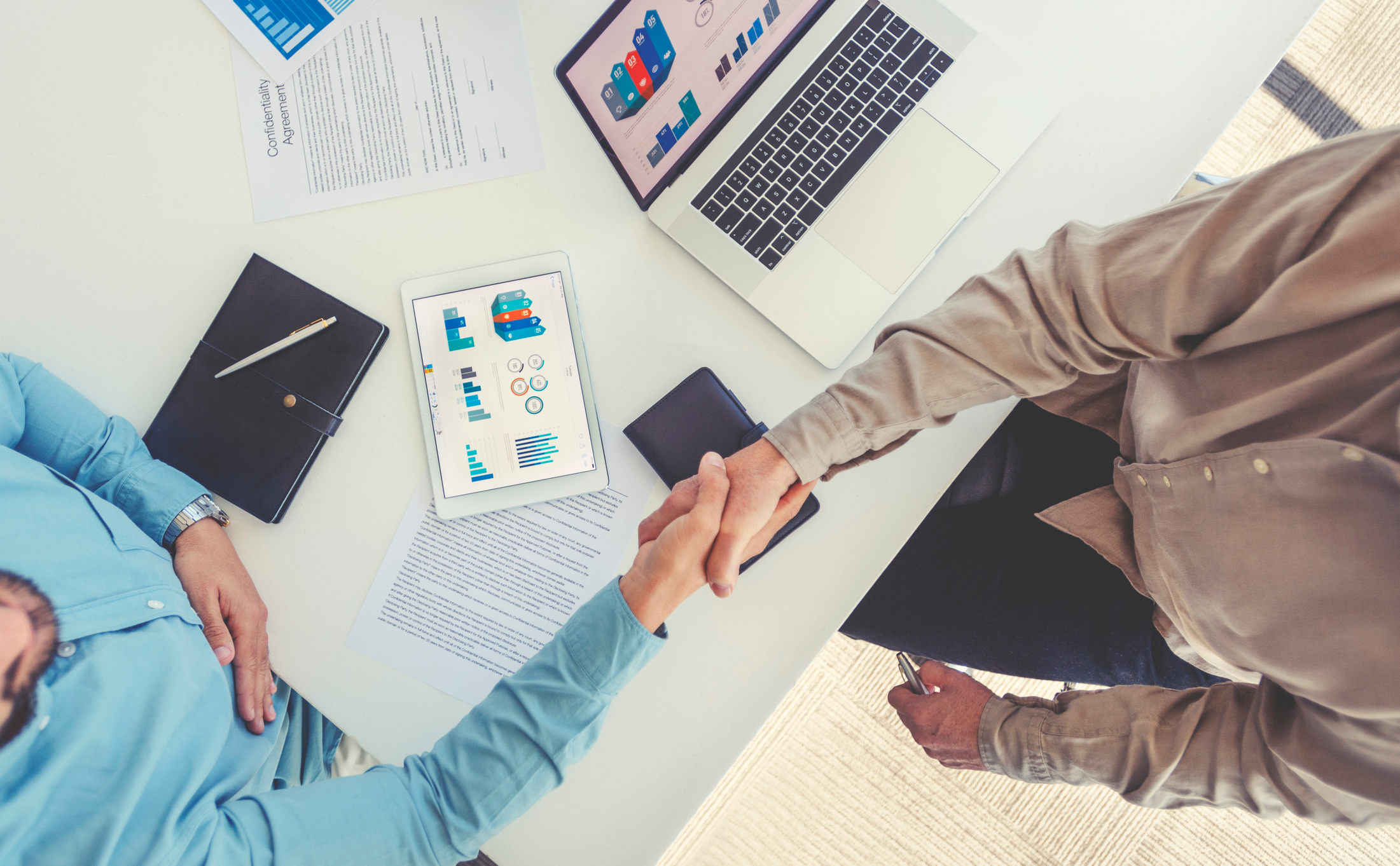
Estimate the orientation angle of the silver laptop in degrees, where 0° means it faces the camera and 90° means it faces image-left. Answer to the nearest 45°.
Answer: approximately 315°
